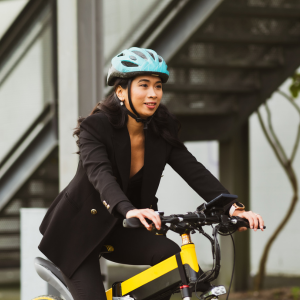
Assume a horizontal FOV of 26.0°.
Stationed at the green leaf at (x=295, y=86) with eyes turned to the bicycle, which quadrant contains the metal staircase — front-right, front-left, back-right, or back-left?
front-right

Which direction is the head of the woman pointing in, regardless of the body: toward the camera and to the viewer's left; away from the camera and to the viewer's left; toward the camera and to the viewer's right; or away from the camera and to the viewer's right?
toward the camera and to the viewer's right

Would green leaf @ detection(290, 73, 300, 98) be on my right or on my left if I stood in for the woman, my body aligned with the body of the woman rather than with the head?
on my left

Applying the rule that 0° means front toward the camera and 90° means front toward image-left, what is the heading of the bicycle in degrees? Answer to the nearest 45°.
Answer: approximately 315°

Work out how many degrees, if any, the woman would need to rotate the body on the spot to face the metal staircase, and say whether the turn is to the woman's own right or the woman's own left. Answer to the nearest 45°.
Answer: approximately 135° to the woman's own left

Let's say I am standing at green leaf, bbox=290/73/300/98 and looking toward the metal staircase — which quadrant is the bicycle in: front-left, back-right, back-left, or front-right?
front-left

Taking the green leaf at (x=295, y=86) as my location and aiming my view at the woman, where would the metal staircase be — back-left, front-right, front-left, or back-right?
front-right

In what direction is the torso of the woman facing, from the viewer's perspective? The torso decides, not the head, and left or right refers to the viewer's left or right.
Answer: facing the viewer and to the right of the viewer

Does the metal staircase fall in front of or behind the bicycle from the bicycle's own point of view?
behind

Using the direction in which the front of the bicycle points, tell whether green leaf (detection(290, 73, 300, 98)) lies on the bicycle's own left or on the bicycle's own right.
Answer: on the bicycle's own left
